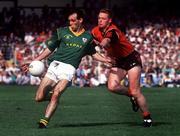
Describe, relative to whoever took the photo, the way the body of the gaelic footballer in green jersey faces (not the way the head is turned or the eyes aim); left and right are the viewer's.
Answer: facing the viewer
